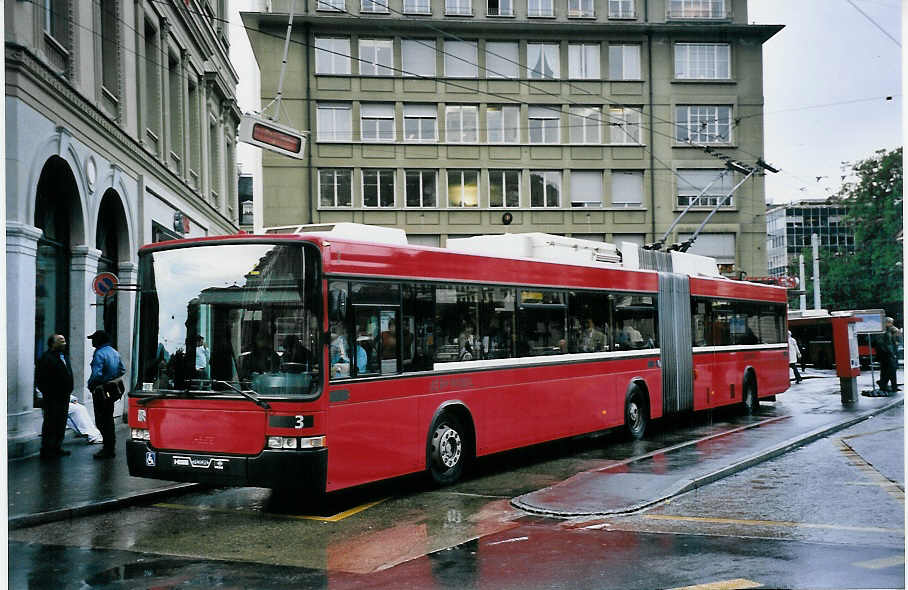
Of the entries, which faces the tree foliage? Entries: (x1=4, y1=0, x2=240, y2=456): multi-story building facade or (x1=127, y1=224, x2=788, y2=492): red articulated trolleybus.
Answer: the multi-story building facade

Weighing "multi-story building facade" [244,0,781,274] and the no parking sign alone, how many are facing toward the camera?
2

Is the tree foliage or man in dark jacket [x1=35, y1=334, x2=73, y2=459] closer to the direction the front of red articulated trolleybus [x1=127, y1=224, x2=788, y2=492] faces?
the man in dark jacket

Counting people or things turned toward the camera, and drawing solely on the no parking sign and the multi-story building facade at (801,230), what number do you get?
2

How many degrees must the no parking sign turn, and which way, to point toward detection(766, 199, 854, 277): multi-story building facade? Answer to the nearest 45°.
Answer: approximately 90° to its left

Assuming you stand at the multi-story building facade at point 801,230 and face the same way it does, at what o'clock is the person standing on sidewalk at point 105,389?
The person standing on sidewalk is roughly at 1 o'clock from the multi-story building facade.

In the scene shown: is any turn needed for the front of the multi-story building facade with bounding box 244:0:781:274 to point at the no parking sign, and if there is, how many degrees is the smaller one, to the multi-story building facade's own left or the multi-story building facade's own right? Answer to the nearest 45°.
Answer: approximately 45° to the multi-story building facade's own right

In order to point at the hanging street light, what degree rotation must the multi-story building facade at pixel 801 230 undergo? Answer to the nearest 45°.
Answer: approximately 45° to its right

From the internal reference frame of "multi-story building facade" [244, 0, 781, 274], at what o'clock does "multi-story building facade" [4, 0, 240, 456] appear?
"multi-story building facade" [4, 0, 240, 456] is roughly at 1 o'clock from "multi-story building facade" [244, 0, 781, 274].

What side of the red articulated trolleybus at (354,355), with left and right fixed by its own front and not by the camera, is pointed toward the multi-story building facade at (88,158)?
right
